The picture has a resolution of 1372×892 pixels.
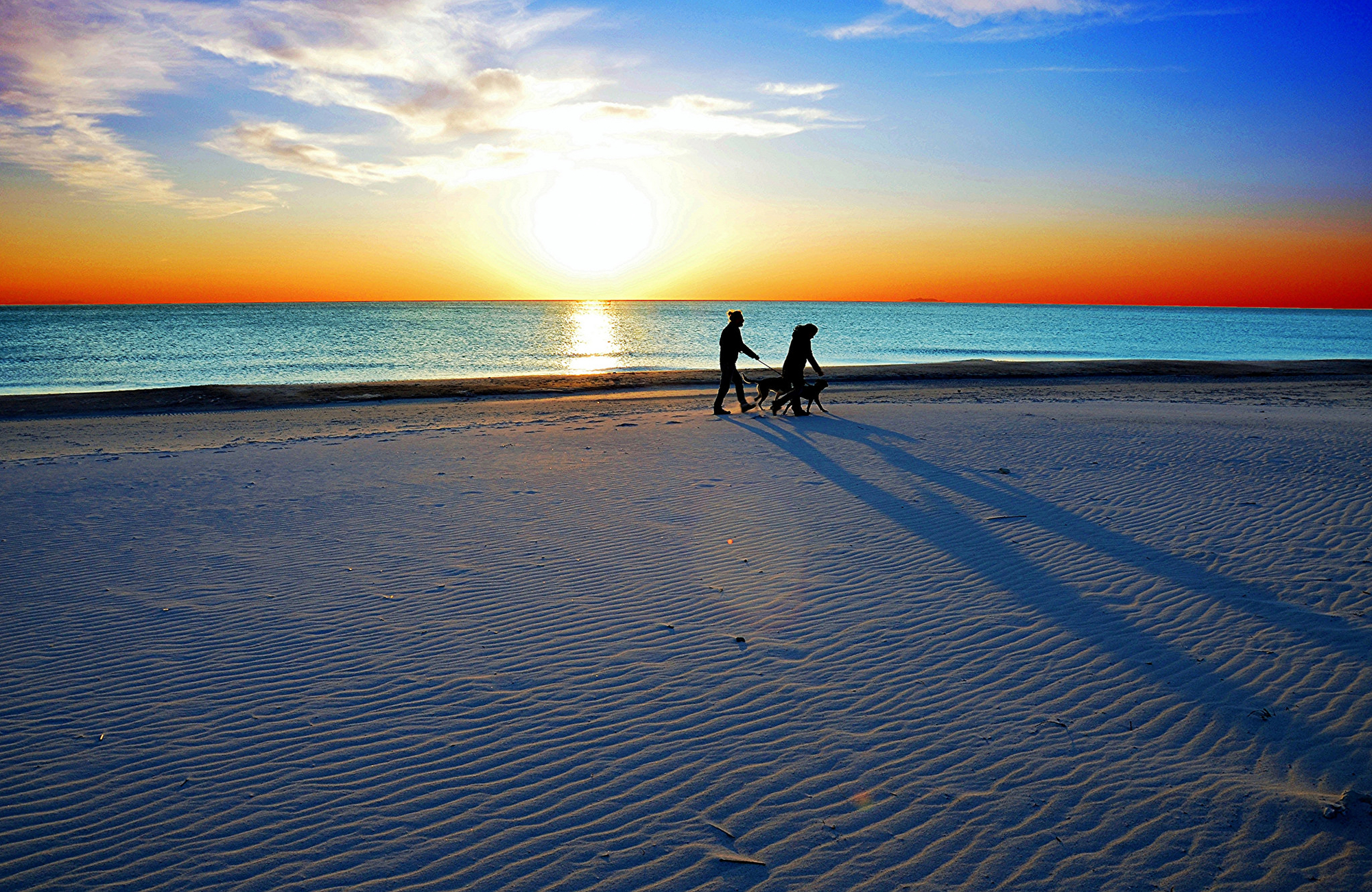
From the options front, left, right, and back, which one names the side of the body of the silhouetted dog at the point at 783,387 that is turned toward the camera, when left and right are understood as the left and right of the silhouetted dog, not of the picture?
right

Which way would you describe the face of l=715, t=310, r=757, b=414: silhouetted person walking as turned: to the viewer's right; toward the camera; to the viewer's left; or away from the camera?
to the viewer's right

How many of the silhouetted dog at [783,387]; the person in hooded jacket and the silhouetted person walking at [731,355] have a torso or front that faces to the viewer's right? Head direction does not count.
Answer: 3

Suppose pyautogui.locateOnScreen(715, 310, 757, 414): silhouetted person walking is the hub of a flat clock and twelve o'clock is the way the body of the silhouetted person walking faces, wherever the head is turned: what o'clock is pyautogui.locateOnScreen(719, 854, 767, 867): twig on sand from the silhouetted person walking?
The twig on sand is roughly at 3 o'clock from the silhouetted person walking.

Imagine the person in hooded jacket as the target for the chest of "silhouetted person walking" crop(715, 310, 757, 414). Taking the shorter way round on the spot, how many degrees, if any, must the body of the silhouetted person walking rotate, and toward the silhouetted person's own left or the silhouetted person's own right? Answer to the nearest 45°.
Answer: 0° — they already face them

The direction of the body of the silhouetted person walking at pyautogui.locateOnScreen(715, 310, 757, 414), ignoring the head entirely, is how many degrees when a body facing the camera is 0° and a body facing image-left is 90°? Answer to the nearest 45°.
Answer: approximately 270°

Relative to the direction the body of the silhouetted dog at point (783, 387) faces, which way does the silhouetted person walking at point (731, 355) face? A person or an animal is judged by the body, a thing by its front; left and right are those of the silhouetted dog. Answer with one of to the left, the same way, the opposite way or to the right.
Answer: the same way

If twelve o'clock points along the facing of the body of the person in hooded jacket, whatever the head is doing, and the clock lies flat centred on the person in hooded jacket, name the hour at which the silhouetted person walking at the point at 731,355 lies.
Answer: The silhouetted person walking is roughly at 6 o'clock from the person in hooded jacket.

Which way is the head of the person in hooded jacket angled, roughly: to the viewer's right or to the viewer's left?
to the viewer's right

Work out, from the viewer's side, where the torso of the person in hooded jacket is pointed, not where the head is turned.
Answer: to the viewer's right

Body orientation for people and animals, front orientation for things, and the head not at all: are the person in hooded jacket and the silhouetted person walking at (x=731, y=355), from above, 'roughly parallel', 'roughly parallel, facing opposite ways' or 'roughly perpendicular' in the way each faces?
roughly parallel

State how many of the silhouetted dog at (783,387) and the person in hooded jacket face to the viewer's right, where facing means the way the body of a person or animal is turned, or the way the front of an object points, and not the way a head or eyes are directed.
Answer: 2

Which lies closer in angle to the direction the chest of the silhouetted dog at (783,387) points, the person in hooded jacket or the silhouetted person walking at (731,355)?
the person in hooded jacket

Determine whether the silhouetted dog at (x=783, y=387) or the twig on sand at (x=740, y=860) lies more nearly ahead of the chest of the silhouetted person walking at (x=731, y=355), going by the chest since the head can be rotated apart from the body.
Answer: the silhouetted dog
